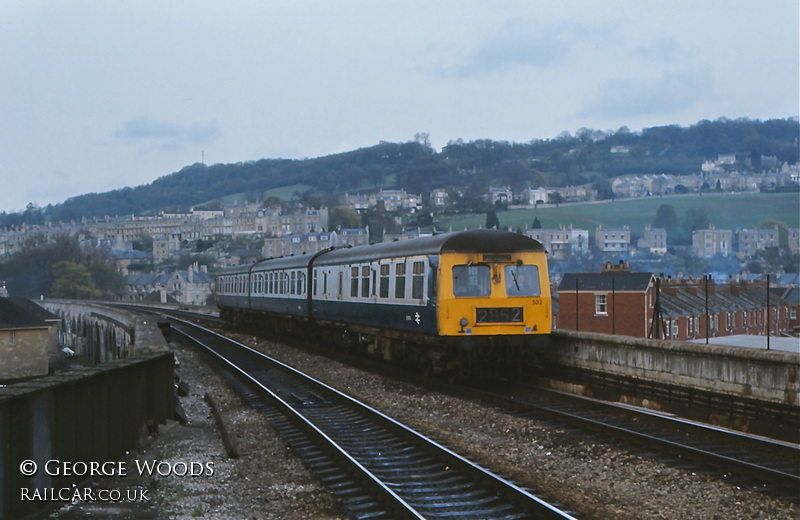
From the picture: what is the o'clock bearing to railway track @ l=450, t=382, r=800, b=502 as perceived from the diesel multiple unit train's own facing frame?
The railway track is roughly at 1 o'clock from the diesel multiple unit train.

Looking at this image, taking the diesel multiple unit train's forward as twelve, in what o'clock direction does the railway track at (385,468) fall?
The railway track is roughly at 2 o'clock from the diesel multiple unit train.

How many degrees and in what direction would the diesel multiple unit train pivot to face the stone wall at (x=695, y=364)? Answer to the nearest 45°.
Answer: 0° — it already faces it

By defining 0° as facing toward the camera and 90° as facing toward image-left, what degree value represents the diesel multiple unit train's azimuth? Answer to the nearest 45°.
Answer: approximately 315°

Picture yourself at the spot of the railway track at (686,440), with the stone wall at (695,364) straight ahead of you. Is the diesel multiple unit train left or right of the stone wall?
left
